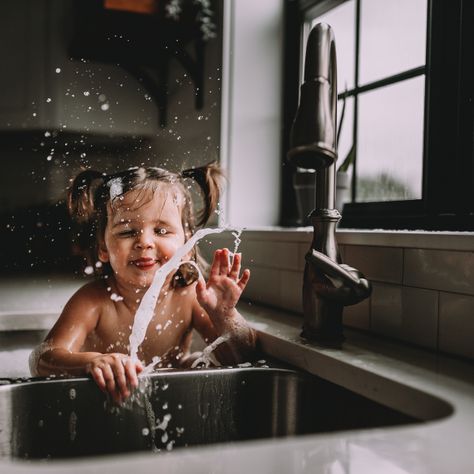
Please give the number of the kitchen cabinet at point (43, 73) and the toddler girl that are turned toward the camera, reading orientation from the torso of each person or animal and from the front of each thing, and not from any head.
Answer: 2

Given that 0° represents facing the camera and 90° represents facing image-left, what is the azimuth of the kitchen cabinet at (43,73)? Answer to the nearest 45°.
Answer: approximately 0°

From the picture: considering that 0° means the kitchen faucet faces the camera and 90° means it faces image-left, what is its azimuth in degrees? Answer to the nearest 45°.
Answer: approximately 45°

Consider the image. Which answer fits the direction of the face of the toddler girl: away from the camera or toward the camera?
toward the camera

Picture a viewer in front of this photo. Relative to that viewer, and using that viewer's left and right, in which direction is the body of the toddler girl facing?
facing the viewer

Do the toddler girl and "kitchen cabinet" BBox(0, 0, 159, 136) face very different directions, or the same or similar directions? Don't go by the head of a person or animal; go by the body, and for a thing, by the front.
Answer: same or similar directions

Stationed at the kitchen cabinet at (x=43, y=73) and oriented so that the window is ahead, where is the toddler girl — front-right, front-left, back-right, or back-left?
front-right
